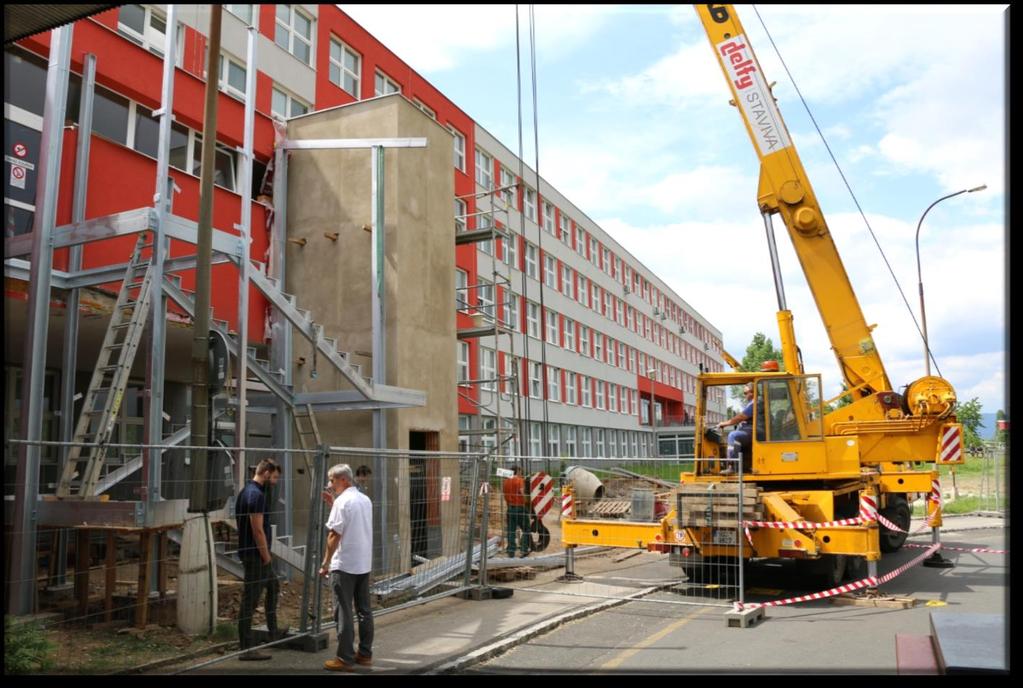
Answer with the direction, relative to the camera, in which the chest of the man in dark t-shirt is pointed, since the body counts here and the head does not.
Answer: to the viewer's right

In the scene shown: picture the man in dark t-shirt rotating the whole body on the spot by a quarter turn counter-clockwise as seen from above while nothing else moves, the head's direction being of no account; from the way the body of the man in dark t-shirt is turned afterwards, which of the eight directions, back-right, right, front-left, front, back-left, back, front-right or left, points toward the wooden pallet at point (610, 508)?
front-right

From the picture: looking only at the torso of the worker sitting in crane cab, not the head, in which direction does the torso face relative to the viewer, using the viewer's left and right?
facing to the left of the viewer

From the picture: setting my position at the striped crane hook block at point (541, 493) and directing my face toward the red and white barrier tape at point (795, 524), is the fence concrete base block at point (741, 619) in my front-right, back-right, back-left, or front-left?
front-right

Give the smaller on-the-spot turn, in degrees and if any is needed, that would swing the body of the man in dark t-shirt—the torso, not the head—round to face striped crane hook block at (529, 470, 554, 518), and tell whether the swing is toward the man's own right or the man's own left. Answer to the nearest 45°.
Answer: approximately 45° to the man's own left

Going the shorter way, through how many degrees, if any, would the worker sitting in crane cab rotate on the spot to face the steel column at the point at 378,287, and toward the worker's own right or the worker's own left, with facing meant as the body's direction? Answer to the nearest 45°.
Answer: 0° — they already face it

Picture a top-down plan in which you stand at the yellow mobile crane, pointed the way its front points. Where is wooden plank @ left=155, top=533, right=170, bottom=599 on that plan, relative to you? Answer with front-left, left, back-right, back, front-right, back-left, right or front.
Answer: front-left

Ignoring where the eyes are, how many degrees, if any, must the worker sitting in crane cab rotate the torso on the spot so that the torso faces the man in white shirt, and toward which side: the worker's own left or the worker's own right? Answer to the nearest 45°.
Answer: approximately 45° to the worker's own left

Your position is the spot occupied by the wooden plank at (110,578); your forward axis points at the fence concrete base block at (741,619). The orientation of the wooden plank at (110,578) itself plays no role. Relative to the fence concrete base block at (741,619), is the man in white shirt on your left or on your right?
right

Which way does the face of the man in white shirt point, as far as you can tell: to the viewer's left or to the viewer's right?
to the viewer's left

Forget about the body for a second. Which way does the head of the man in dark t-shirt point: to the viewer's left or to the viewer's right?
to the viewer's right

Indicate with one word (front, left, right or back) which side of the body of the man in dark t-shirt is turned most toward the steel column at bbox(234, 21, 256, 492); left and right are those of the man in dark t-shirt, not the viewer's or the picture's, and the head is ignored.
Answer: left

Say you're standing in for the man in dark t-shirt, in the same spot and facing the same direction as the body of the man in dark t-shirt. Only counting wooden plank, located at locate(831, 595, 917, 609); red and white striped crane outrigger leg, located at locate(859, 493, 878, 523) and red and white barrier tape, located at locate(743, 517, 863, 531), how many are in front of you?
3

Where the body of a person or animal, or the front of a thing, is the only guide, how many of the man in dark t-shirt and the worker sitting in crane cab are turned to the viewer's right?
1
